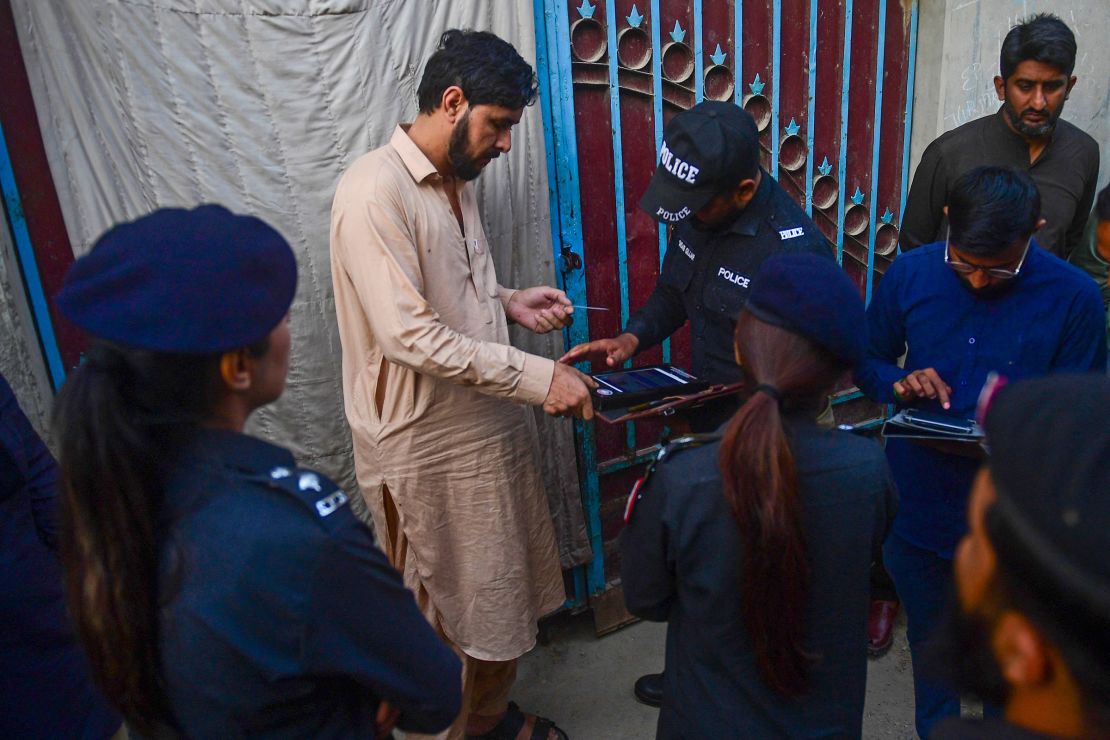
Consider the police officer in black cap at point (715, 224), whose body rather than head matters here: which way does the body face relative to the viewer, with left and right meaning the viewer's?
facing the viewer and to the left of the viewer

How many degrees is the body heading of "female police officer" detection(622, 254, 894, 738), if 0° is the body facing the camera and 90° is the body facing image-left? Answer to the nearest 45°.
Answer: approximately 180°

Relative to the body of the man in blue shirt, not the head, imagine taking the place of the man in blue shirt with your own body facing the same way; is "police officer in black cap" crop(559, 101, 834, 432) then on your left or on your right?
on your right

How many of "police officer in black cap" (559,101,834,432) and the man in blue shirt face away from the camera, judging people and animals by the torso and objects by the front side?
0

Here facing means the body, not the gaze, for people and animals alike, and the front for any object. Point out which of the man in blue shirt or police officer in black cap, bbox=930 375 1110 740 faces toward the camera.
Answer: the man in blue shirt

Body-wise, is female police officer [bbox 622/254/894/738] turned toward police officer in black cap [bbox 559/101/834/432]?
yes

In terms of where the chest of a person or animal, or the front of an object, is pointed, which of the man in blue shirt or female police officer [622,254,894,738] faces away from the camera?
the female police officer

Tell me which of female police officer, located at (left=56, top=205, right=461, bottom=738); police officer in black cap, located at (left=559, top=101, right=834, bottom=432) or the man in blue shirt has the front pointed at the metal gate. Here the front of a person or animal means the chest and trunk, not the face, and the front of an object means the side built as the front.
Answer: the female police officer

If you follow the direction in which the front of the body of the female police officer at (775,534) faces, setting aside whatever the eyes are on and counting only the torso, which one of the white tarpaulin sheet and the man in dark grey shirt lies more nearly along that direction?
the man in dark grey shirt

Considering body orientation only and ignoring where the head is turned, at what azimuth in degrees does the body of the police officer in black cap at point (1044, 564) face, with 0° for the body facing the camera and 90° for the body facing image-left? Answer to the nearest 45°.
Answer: approximately 135°

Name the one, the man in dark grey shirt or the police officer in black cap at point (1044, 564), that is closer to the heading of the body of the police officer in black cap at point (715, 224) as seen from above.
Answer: the police officer in black cap

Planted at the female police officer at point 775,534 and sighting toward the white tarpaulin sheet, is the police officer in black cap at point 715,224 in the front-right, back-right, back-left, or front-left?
front-right

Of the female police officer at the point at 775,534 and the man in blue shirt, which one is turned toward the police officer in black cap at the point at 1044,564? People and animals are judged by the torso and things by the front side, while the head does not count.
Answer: the man in blue shirt

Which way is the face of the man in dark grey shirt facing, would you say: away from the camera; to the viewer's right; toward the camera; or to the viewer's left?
toward the camera

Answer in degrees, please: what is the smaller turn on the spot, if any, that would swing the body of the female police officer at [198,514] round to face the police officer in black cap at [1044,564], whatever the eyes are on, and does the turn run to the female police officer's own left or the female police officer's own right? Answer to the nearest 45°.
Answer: approximately 90° to the female police officer's own right

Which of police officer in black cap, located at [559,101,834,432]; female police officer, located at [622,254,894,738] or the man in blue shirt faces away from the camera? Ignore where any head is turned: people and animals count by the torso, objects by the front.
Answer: the female police officer

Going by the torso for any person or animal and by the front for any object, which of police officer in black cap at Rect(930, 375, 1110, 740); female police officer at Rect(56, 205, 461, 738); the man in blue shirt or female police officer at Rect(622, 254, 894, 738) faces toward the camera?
the man in blue shirt

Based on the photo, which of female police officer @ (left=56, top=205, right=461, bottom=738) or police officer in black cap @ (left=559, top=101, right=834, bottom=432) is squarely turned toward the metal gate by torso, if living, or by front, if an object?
the female police officer

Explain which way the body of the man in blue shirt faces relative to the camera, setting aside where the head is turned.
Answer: toward the camera

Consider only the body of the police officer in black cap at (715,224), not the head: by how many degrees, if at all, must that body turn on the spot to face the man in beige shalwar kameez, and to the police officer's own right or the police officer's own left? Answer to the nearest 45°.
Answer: approximately 45° to the police officer's own right

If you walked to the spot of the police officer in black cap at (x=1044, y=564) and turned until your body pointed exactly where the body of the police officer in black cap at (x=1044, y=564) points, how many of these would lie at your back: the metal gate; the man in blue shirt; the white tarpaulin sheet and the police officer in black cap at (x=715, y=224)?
0

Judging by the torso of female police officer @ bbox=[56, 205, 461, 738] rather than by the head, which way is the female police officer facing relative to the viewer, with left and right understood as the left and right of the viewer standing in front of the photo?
facing away from the viewer and to the right of the viewer
